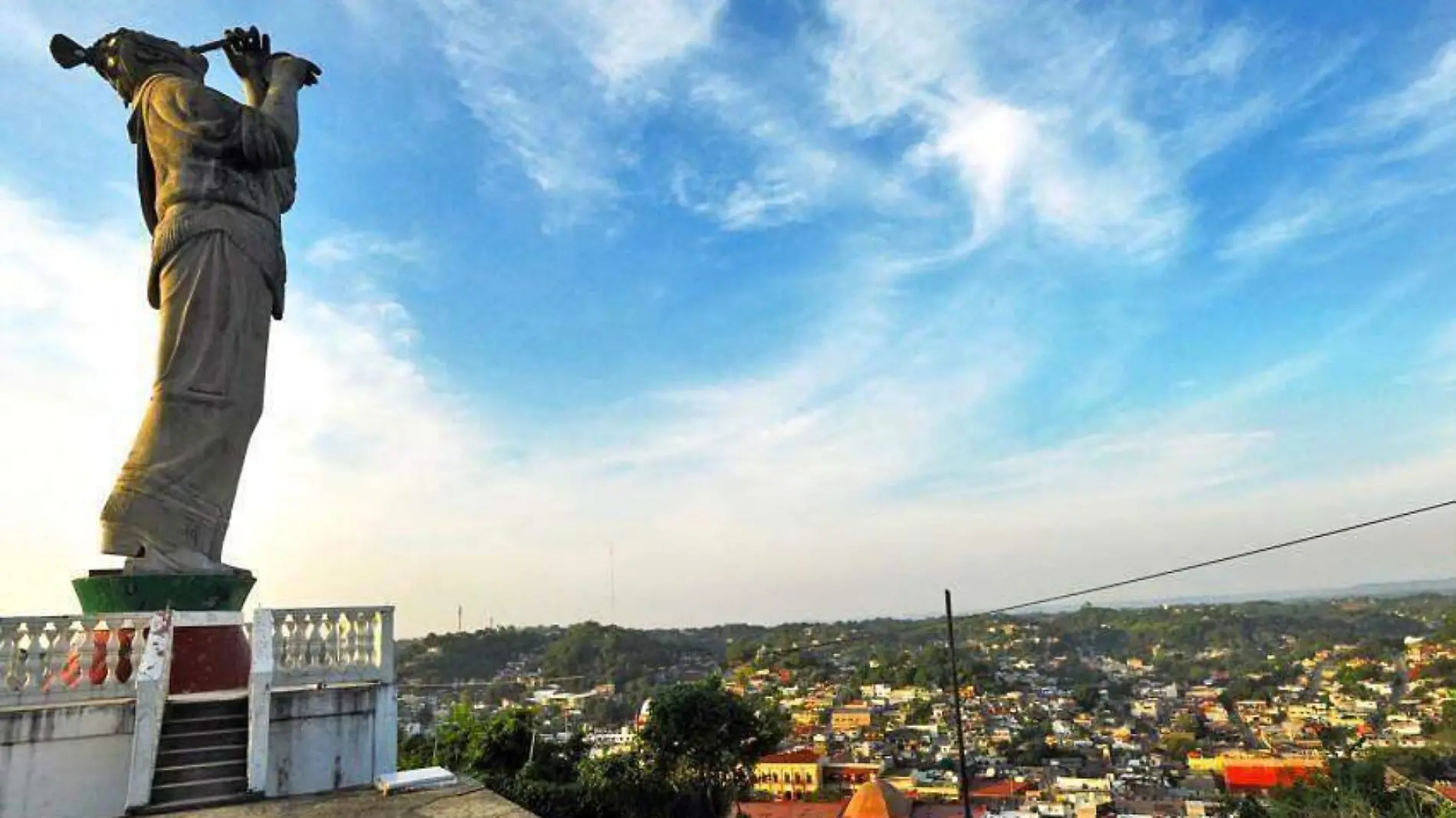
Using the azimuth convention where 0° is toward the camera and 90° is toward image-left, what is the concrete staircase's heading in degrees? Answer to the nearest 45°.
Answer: approximately 0°

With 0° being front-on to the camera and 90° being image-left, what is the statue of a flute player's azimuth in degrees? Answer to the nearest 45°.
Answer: approximately 270°

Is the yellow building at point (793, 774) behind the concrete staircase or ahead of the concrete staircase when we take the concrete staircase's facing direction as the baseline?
behind

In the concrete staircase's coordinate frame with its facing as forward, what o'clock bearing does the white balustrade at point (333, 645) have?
The white balustrade is roughly at 8 o'clock from the concrete staircase.

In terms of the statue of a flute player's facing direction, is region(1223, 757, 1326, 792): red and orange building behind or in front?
in front

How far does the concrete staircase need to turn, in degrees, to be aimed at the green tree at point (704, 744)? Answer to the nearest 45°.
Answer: approximately 135° to its left
